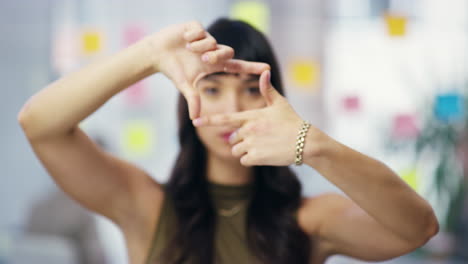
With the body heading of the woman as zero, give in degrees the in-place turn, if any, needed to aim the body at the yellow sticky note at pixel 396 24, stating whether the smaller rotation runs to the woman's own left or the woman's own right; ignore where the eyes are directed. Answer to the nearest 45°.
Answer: approximately 135° to the woman's own left

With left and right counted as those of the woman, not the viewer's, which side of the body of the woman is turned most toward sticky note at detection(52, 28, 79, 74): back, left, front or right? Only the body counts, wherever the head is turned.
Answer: back

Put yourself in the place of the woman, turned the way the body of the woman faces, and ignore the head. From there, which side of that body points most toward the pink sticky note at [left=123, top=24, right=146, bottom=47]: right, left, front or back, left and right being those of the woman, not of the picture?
back

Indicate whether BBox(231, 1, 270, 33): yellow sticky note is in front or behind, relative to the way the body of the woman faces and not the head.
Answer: behind

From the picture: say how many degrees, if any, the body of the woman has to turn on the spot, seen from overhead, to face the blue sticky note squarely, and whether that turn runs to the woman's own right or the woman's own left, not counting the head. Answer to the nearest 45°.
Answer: approximately 135° to the woman's own left

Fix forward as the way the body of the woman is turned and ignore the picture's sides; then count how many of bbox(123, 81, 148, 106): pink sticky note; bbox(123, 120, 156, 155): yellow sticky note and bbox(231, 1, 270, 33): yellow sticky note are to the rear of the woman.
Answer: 3

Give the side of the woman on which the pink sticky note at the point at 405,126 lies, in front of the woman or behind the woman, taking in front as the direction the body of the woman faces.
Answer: behind

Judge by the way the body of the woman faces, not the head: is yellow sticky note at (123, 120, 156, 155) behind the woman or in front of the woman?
behind

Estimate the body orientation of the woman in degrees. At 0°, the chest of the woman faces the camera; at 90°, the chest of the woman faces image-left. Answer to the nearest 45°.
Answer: approximately 0°
